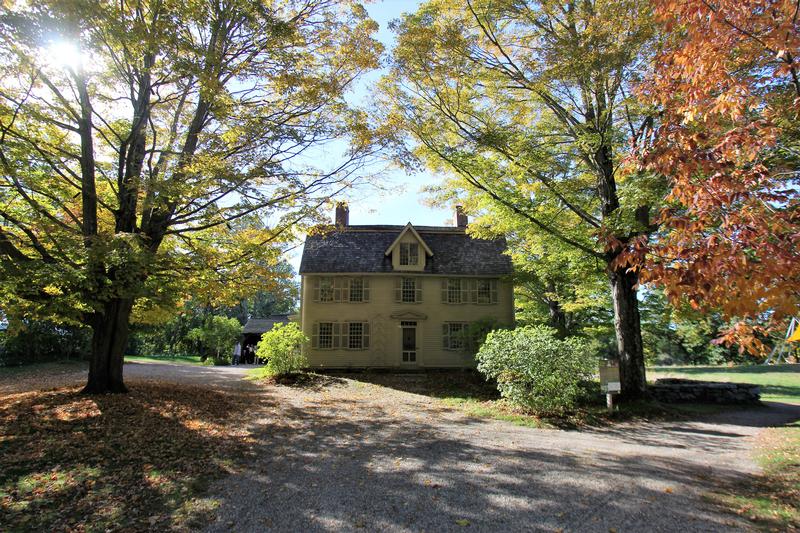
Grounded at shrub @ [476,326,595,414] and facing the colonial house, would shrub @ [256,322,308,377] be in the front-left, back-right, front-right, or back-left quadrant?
front-left

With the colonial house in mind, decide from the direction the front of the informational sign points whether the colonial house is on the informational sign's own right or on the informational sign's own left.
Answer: on the informational sign's own right

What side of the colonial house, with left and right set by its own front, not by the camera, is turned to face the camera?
front

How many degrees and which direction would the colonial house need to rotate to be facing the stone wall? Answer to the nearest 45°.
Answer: approximately 45° to its left

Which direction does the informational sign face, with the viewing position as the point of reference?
facing the viewer

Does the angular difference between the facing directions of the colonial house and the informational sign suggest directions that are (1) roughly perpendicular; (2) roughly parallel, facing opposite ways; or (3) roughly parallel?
roughly parallel

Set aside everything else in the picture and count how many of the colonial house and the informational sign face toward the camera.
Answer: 2

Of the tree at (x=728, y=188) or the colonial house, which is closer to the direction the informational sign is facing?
the tree

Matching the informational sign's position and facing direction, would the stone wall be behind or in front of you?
behind
